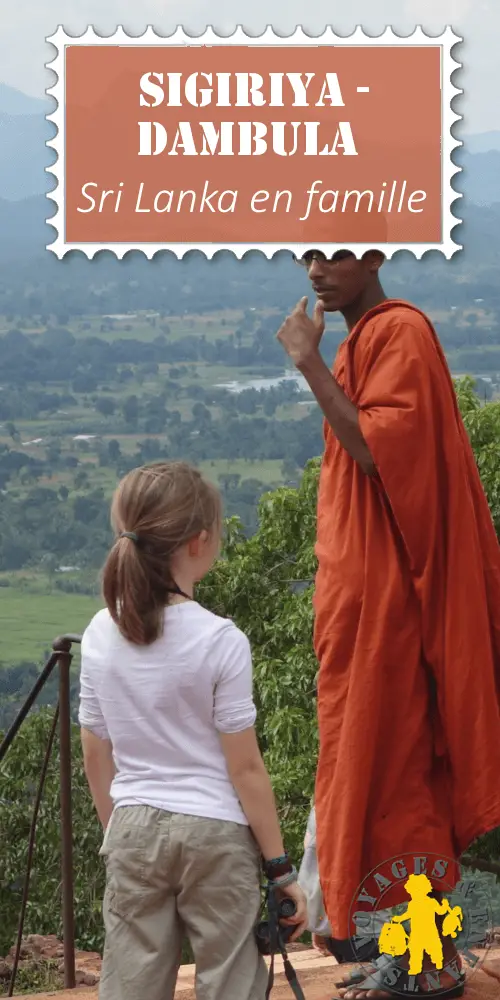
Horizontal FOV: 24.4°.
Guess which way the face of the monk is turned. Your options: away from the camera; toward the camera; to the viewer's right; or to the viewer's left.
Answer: to the viewer's left

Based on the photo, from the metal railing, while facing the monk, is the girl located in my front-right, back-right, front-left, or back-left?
front-right

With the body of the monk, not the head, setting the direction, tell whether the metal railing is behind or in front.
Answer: in front

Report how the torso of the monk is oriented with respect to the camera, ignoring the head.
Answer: to the viewer's left

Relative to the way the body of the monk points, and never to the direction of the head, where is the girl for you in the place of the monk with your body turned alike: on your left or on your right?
on your left

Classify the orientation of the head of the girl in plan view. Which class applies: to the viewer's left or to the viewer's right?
to the viewer's right
